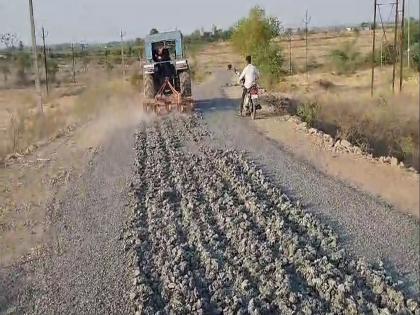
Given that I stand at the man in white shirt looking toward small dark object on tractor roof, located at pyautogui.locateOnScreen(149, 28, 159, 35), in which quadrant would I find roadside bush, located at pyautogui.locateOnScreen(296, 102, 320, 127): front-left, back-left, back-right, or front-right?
back-right

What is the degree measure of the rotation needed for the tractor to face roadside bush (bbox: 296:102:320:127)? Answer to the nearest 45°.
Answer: approximately 135° to its right

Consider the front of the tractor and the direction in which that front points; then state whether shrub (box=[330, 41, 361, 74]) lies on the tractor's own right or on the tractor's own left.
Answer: on the tractor's own right

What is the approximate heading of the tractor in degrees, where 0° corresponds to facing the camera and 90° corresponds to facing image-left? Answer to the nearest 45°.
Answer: approximately 180°

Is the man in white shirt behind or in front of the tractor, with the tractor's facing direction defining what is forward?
behind

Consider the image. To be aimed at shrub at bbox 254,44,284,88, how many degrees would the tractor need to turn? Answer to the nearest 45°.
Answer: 0° — it already faces it

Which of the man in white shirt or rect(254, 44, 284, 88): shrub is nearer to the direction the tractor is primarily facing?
the shrub
